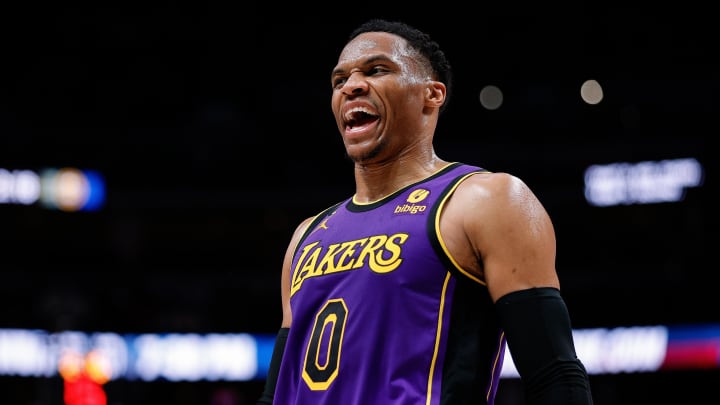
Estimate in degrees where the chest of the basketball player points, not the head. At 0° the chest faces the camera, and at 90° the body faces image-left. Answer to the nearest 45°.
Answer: approximately 45°

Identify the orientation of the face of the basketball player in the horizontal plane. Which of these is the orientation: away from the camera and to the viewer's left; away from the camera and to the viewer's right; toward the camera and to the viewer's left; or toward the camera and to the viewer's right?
toward the camera and to the viewer's left
